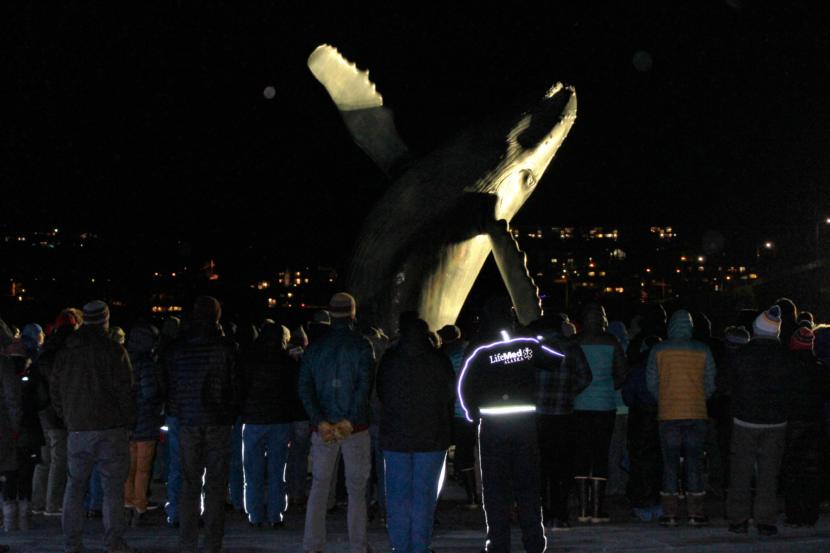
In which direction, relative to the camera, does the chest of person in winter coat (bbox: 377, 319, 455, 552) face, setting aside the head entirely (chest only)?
away from the camera

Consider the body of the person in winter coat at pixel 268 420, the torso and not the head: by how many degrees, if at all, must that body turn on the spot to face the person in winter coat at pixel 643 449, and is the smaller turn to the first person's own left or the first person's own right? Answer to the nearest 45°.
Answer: approximately 90° to the first person's own right

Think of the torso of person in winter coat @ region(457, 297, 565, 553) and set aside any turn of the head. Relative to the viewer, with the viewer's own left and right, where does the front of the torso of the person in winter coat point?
facing away from the viewer

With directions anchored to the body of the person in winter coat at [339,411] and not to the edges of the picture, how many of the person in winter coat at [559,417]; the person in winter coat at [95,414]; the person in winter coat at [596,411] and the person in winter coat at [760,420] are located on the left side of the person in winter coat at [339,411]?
1

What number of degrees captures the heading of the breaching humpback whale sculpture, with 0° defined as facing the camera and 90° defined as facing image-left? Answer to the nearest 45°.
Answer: approximately 270°

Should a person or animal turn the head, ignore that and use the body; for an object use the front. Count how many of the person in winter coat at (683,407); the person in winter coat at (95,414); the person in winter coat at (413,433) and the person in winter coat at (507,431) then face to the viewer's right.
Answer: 0

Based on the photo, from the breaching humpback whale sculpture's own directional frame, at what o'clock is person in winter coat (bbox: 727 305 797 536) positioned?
The person in winter coat is roughly at 2 o'clock from the breaching humpback whale sculpture.

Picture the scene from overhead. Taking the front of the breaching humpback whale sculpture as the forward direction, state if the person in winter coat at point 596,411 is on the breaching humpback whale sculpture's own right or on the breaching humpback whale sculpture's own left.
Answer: on the breaching humpback whale sculpture's own right

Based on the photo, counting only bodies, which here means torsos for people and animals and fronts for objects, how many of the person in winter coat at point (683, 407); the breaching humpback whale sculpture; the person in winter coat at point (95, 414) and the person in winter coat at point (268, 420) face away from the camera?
3

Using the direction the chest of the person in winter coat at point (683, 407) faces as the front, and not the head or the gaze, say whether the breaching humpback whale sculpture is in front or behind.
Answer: in front

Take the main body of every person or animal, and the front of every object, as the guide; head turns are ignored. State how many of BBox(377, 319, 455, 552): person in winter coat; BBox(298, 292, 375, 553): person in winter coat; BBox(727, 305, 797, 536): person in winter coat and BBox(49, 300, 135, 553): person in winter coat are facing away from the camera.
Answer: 4

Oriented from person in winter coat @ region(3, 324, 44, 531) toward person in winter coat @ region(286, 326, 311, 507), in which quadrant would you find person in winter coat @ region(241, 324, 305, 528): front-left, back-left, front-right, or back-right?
front-right

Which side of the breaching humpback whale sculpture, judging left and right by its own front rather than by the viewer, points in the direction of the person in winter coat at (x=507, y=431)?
right

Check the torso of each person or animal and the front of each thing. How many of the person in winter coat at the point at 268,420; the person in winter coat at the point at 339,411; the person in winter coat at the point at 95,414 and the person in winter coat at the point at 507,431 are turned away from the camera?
4

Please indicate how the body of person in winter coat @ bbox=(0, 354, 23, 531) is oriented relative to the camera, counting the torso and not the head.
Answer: away from the camera

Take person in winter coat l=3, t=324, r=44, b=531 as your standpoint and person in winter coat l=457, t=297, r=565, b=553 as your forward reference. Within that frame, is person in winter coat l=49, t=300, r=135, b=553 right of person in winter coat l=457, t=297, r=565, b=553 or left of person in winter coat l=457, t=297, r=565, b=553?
right

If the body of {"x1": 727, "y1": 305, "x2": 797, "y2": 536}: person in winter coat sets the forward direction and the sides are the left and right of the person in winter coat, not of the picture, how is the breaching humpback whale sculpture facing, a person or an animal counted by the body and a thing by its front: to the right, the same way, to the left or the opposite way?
to the right

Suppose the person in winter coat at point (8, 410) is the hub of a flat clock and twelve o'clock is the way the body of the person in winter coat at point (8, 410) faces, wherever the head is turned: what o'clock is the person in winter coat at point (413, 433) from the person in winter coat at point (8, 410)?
the person in winter coat at point (413, 433) is roughly at 4 o'clock from the person in winter coat at point (8, 410).

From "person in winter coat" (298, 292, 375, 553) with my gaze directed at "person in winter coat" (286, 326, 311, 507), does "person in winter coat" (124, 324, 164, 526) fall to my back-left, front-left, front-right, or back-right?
front-left

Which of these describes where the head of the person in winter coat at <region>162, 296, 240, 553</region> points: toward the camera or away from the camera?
away from the camera

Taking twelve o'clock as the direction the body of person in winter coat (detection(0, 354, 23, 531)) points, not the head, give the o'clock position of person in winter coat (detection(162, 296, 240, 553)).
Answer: person in winter coat (detection(162, 296, 240, 553)) is roughly at 4 o'clock from person in winter coat (detection(0, 354, 23, 531)).

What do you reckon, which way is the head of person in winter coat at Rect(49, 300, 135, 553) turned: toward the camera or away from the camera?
away from the camera
